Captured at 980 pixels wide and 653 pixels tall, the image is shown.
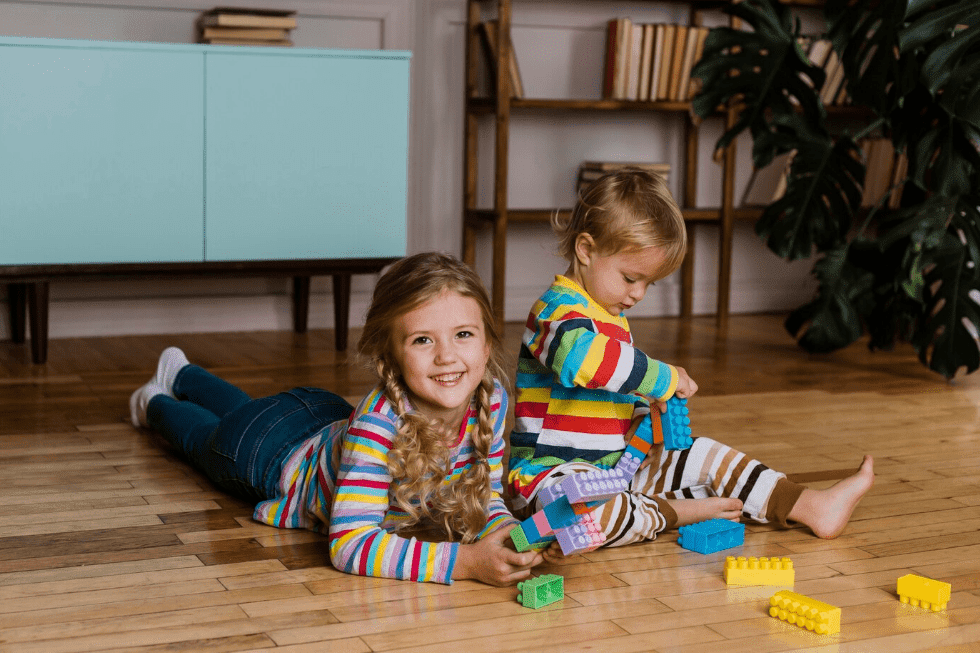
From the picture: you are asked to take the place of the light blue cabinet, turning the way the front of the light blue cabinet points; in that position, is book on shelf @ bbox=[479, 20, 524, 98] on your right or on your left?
on your left

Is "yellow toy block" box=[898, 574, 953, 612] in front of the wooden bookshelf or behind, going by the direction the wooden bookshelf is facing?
in front

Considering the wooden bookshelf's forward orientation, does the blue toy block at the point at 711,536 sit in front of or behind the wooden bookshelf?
in front

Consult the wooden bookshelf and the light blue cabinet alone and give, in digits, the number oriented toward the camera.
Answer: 2

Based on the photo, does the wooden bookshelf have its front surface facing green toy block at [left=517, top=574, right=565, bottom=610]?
yes

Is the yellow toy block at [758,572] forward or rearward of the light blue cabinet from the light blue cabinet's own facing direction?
forward

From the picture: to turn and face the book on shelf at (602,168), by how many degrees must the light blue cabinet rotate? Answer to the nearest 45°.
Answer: approximately 135° to its left

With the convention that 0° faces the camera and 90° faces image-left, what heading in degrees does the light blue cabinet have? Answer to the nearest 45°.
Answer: approximately 0°
